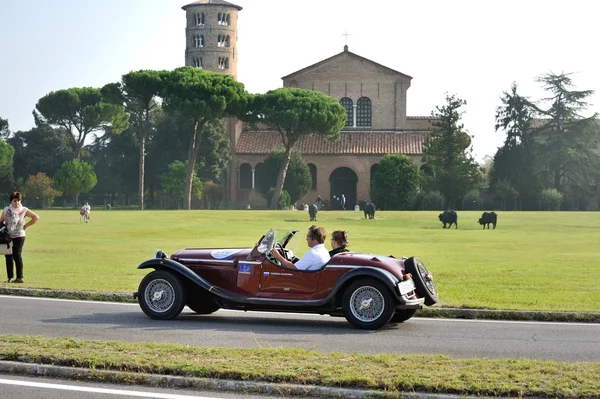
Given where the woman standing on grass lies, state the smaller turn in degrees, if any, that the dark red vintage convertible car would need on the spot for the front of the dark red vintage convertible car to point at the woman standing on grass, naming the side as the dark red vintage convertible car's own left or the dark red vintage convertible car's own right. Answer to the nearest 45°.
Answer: approximately 45° to the dark red vintage convertible car's own right

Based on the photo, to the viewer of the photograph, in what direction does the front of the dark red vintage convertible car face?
facing to the left of the viewer
